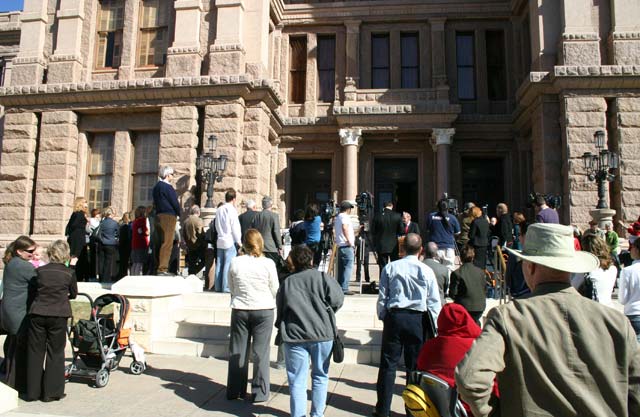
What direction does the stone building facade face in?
toward the camera

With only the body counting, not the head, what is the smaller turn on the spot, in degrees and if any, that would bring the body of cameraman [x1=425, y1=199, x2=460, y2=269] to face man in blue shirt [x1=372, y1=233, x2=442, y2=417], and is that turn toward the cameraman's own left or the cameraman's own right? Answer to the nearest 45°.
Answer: approximately 180°

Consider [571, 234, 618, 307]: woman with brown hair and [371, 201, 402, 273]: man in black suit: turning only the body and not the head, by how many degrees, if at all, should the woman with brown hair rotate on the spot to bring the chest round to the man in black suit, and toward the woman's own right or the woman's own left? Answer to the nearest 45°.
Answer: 0° — they already face them

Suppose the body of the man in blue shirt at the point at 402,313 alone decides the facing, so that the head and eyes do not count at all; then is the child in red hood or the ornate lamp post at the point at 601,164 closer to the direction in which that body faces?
the ornate lamp post

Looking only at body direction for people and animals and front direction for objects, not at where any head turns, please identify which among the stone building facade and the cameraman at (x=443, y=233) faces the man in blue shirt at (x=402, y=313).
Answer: the stone building facade

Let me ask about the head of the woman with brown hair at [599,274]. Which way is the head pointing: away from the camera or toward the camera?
away from the camera

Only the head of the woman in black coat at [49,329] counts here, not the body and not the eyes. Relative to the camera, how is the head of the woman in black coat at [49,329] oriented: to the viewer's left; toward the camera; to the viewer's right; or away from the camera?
away from the camera

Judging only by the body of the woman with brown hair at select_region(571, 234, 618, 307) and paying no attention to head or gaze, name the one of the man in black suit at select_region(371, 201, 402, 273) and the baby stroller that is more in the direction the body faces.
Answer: the man in black suit

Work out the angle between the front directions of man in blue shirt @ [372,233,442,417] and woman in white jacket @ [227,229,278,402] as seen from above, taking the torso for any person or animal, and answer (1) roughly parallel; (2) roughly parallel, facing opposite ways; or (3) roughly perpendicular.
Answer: roughly parallel

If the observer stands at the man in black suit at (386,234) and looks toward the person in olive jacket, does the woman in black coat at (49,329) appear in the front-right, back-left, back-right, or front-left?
front-right

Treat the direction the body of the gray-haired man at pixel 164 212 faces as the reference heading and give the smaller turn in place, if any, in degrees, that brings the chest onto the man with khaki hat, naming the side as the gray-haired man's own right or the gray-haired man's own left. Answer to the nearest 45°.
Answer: approximately 90° to the gray-haired man's own right

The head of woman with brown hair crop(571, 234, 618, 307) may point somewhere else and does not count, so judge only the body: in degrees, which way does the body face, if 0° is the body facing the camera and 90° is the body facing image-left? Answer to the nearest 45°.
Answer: approximately 135°

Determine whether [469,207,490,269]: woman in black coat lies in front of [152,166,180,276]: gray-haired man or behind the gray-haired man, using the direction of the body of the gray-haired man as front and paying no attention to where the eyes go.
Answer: in front

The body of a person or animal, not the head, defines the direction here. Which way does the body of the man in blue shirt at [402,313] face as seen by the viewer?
away from the camera

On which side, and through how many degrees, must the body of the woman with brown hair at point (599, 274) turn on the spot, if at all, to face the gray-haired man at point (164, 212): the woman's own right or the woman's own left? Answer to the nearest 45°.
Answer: approximately 45° to the woman's own left

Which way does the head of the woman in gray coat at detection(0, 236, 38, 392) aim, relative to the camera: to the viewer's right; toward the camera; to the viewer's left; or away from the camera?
to the viewer's right
